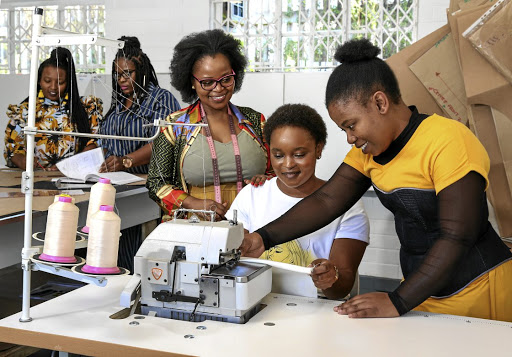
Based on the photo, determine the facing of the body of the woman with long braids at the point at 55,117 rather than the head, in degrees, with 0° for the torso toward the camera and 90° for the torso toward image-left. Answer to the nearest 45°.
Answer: approximately 0°

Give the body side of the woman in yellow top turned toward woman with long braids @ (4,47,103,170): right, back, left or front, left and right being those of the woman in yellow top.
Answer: right

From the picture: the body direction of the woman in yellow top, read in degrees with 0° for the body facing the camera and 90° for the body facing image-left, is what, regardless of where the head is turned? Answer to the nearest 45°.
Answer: approximately 45°

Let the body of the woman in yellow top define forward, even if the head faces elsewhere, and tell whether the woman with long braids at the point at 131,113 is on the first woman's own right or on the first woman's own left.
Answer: on the first woman's own right

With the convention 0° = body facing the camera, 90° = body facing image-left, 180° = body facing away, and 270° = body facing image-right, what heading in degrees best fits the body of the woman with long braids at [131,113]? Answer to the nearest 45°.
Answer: approximately 45°

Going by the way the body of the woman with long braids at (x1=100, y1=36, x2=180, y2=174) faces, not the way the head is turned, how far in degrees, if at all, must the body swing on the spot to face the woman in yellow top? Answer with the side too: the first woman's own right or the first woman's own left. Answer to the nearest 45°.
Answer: approximately 45° to the first woman's own left
